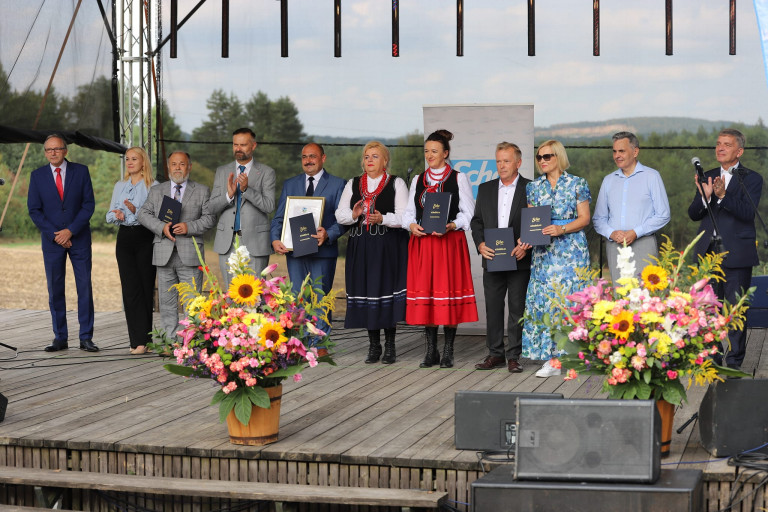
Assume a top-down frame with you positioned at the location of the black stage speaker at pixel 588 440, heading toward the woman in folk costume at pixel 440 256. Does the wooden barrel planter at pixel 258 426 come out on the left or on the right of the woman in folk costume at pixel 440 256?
left

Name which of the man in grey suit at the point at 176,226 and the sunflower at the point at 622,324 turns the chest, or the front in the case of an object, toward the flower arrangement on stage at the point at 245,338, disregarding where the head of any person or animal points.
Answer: the man in grey suit

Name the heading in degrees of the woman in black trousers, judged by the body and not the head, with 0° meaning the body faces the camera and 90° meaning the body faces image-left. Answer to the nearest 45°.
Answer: approximately 45°

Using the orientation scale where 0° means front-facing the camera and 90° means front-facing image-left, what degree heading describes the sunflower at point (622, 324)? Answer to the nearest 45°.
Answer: approximately 0°

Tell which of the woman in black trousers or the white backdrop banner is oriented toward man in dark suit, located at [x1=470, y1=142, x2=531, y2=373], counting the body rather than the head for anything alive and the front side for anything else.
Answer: the white backdrop banner

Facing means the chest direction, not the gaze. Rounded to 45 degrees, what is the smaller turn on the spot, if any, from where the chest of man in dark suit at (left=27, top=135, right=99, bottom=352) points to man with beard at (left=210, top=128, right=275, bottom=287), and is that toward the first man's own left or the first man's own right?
approximately 45° to the first man's own left

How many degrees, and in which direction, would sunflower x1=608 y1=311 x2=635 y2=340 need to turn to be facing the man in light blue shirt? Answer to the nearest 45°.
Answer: approximately 180°

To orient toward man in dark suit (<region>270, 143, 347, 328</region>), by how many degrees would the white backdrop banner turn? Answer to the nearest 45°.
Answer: approximately 45° to its right

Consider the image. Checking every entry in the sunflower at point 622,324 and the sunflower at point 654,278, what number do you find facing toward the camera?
2
